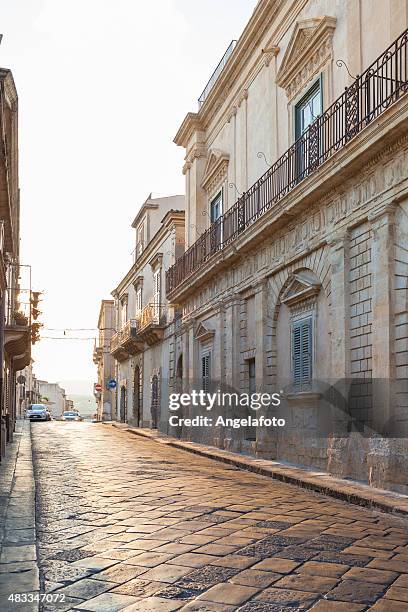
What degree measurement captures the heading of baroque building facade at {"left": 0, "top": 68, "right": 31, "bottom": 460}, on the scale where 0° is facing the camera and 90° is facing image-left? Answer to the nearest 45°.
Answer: approximately 270°

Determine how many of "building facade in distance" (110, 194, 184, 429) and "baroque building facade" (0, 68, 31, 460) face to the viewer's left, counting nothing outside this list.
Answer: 1

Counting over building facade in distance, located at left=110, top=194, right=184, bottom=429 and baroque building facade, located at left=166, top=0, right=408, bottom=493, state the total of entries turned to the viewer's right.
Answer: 0

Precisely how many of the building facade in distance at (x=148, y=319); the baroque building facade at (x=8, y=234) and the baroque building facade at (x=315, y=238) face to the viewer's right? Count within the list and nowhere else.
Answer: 1

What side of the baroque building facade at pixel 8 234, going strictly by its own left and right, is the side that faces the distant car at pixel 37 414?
left

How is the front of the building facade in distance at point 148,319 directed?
to the viewer's left

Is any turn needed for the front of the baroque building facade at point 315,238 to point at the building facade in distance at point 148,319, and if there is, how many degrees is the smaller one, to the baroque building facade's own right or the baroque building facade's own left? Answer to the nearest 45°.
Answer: approximately 135° to the baroque building facade's own right

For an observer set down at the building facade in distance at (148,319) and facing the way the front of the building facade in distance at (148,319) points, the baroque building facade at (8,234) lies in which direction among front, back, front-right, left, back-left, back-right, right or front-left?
left

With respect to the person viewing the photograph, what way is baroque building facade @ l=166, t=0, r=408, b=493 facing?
facing the viewer and to the left of the viewer

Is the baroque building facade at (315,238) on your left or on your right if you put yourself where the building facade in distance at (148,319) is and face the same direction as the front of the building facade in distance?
on your left
